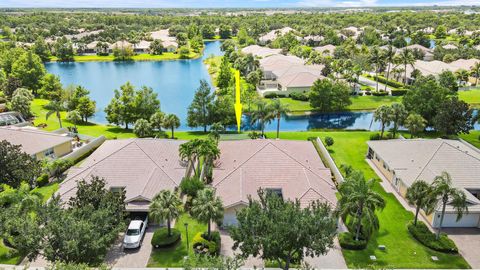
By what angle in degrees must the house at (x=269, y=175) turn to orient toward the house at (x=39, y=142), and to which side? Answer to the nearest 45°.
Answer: approximately 90° to its right

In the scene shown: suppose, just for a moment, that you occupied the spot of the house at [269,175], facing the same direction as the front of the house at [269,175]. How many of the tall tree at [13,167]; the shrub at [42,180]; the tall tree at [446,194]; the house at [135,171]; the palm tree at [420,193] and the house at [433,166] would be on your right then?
3

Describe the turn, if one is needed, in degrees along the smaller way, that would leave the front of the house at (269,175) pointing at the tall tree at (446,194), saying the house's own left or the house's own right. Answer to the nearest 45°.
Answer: approximately 45° to the house's own left

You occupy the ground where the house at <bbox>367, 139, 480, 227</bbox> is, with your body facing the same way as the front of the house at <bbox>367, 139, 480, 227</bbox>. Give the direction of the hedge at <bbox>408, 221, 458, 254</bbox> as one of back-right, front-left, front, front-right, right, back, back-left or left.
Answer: front

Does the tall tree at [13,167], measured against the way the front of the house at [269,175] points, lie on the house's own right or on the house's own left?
on the house's own right

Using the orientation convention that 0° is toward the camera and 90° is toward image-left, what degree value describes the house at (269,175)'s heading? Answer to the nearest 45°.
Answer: approximately 0°

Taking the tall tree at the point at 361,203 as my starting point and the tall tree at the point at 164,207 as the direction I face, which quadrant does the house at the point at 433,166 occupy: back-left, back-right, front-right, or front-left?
back-right

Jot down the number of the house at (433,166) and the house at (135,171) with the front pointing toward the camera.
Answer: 2

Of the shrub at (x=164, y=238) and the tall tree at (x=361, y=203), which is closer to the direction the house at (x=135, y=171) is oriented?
the shrub

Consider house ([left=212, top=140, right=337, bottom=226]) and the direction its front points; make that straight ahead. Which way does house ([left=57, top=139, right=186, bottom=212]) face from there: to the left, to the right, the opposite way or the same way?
the same way

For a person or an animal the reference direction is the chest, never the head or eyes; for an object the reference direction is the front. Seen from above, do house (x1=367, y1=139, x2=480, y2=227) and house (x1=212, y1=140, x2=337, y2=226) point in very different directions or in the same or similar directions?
same or similar directions

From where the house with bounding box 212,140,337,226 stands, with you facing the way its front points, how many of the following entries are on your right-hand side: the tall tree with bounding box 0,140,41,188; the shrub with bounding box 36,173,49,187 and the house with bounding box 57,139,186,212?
3

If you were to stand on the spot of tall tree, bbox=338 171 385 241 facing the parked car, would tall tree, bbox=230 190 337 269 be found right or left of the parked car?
left

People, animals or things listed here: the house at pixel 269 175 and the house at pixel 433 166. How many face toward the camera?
2

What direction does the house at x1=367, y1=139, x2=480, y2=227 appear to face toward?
toward the camera

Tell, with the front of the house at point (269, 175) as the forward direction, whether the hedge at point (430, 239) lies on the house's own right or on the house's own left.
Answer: on the house's own left

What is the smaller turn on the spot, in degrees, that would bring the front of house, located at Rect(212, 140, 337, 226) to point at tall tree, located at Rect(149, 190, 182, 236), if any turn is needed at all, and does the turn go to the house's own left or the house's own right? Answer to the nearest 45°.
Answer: approximately 45° to the house's own right
